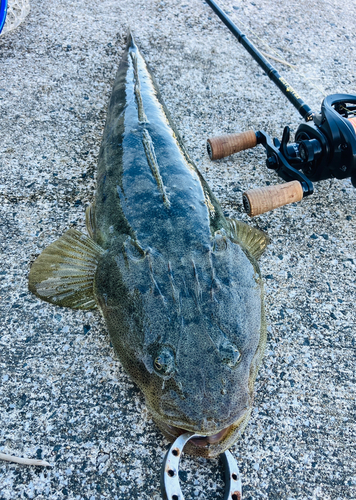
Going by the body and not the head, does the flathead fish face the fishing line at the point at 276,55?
no

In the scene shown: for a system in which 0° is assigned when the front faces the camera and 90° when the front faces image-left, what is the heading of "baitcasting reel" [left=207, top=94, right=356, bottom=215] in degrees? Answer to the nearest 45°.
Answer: approximately 135°

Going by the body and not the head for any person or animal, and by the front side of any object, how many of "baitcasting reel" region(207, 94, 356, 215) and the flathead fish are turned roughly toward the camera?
1

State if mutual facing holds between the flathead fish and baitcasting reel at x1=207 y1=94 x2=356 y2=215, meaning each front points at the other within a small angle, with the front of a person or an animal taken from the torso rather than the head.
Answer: no

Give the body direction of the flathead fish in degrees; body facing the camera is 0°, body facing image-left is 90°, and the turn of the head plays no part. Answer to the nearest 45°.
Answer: approximately 0°

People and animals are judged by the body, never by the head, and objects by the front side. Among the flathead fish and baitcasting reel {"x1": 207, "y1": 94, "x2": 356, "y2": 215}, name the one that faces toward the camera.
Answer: the flathead fish

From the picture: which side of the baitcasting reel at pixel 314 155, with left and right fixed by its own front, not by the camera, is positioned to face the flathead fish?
left
